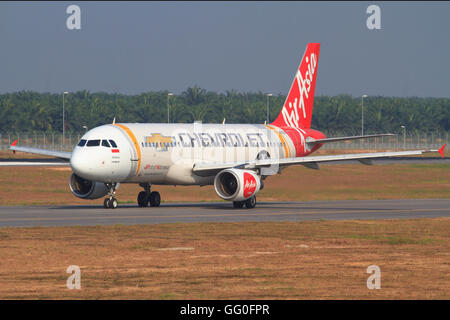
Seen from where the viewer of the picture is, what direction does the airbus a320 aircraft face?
facing the viewer and to the left of the viewer
